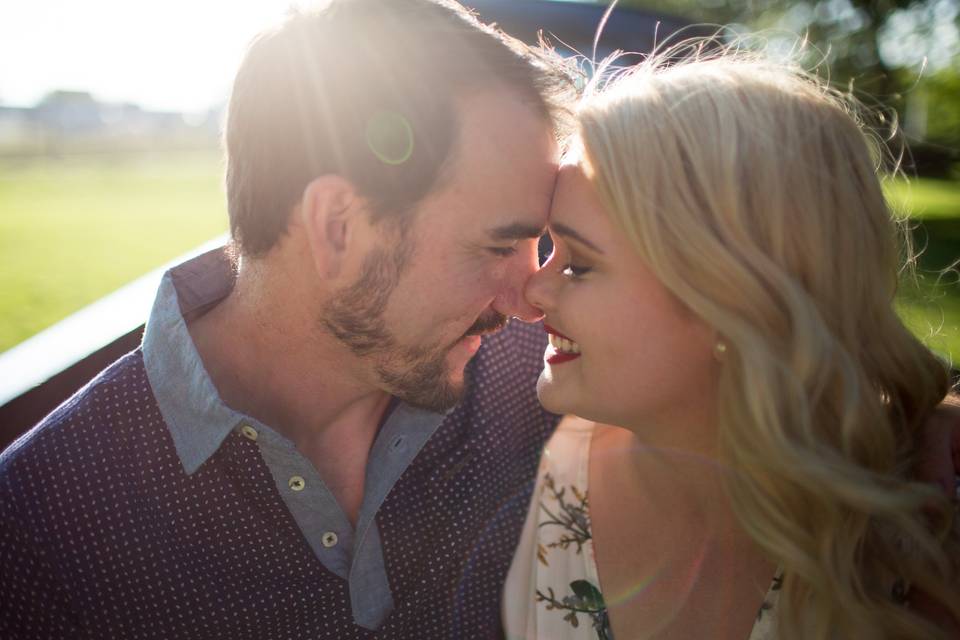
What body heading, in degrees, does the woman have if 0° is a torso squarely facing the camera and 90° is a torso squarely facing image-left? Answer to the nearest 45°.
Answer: approximately 45°

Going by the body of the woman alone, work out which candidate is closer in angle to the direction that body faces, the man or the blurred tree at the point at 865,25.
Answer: the man

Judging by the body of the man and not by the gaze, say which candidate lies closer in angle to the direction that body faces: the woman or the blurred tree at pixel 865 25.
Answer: the woman

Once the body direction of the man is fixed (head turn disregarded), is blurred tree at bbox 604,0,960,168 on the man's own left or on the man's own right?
on the man's own left

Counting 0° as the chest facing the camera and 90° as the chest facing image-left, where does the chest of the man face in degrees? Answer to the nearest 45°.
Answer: approximately 315°

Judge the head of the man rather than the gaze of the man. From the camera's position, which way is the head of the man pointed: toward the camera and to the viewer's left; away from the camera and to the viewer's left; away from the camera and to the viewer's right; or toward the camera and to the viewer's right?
toward the camera and to the viewer's right

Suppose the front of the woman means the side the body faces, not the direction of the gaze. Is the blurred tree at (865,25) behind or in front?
behind

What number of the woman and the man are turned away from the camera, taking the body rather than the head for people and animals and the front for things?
0
